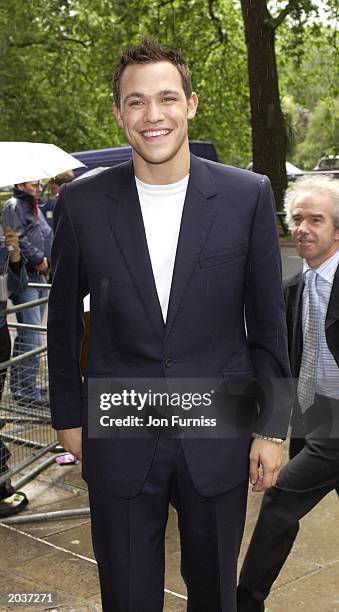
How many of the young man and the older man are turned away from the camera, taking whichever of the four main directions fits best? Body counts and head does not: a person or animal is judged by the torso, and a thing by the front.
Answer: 0

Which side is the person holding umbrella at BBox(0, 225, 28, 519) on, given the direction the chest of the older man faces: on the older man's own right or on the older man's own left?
on the older man's own right

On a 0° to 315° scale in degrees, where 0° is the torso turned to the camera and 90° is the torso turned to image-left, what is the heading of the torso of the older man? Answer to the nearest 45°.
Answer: approximately 45°

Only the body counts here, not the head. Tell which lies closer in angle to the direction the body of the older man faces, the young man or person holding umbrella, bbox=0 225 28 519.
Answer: the young man

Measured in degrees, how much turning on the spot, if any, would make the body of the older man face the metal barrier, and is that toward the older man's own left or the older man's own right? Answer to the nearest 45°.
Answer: approximately 90° to the older man's own right

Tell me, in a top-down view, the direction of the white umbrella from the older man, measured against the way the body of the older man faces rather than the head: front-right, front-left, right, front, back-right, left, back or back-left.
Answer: right

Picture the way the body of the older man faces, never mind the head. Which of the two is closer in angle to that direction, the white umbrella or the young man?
the young man

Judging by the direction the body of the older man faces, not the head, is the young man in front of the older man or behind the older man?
in front

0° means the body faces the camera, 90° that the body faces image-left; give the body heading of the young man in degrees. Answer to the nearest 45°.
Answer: approximately 0°
